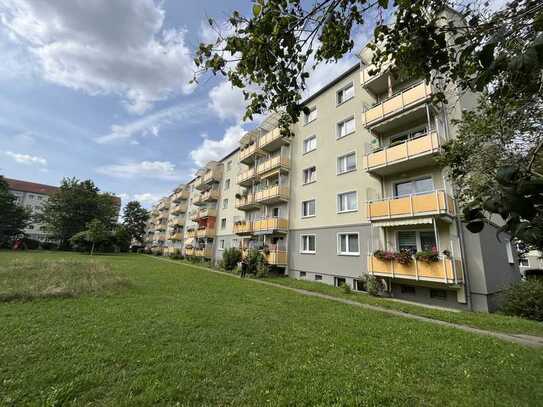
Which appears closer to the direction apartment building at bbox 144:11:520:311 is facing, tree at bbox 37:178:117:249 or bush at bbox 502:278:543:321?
the tree

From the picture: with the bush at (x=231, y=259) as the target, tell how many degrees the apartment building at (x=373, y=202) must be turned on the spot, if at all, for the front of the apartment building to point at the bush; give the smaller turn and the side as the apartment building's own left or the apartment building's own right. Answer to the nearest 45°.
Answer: approximately 90° to the apartment building's own right

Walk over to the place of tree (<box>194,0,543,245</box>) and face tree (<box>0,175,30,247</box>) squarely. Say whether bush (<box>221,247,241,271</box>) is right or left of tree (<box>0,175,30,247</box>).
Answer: right

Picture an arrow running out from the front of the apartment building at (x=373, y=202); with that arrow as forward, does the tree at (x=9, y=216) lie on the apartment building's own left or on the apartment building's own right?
on the apartment building's own right

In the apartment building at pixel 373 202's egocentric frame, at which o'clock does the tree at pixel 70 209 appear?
The tree is roughly at 2 o'clock from the apartment building.

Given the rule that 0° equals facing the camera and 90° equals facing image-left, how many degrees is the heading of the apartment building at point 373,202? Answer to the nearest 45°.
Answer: approximately 45°
